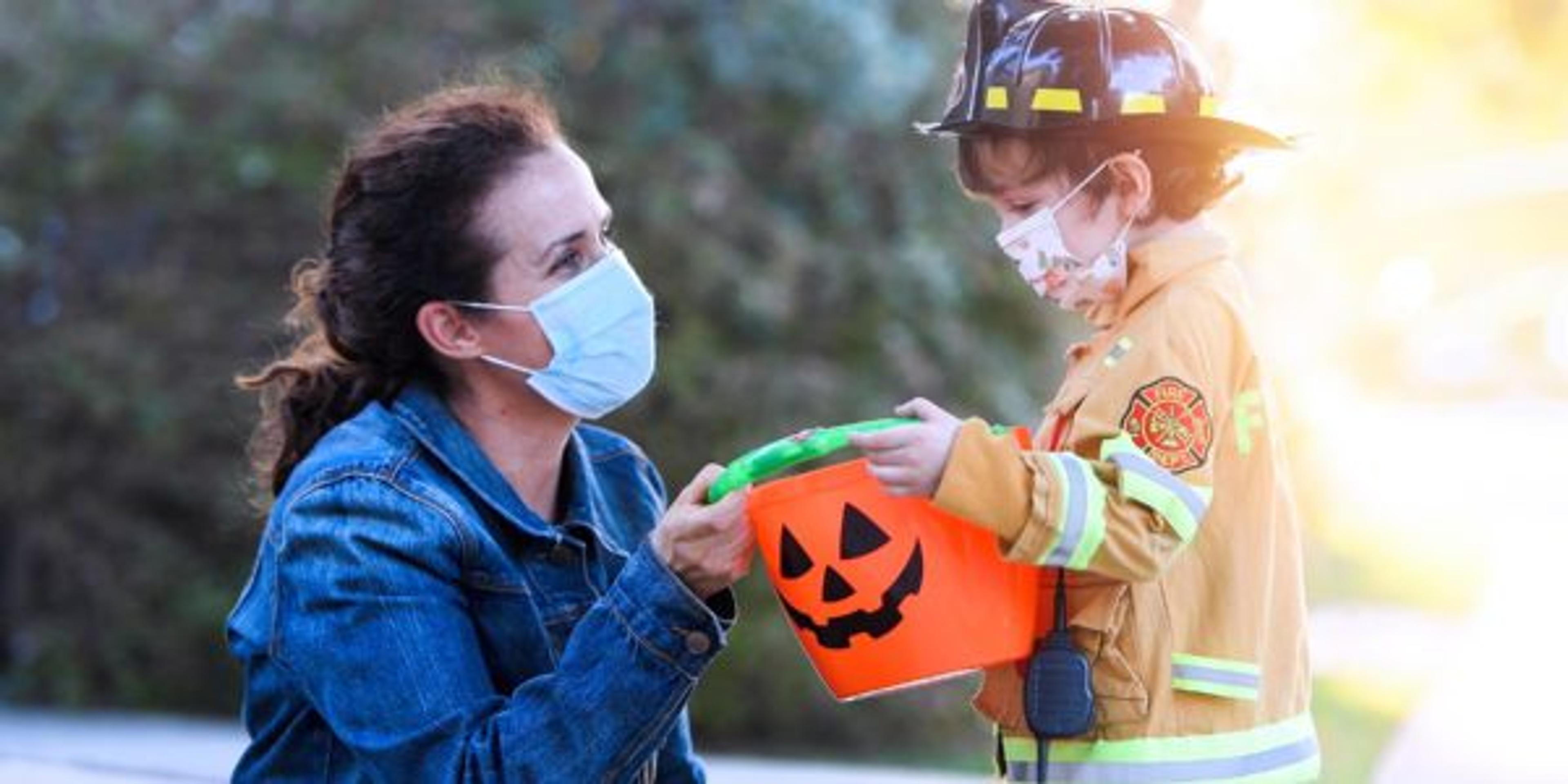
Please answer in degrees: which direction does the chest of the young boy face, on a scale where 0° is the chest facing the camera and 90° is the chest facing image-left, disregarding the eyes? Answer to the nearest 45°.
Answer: approximately 90°

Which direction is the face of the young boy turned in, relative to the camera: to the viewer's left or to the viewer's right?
to the viewer's left

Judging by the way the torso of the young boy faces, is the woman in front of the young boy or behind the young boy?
in front

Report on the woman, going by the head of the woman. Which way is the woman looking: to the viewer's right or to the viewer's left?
to the viewer's right
